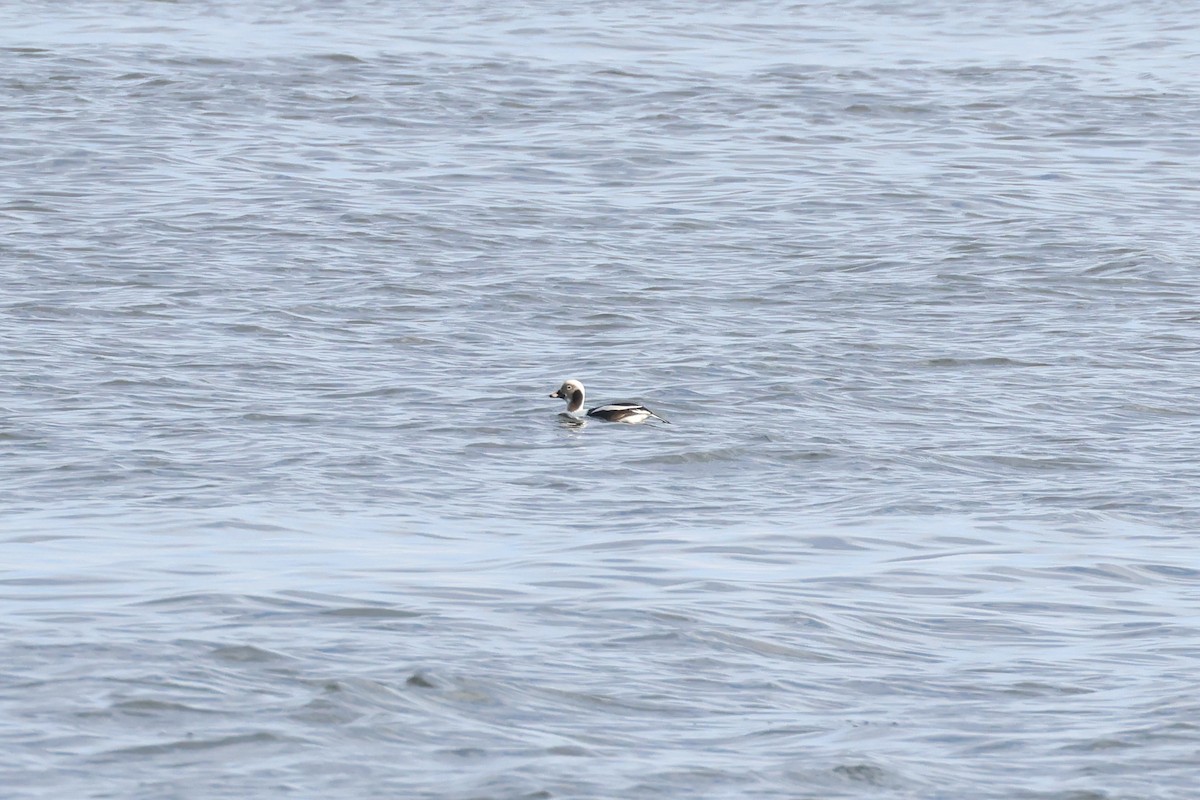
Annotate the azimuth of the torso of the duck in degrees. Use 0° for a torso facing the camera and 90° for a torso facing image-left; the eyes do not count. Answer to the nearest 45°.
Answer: approximately 90°
